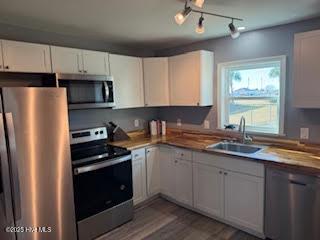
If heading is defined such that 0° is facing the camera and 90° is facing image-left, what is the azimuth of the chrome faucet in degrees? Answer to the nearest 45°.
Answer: approximately 45°

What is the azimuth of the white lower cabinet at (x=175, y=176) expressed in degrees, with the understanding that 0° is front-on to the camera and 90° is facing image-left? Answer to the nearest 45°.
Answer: approximately 45°

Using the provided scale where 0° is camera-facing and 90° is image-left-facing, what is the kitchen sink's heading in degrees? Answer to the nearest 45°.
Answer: approximately 45°
